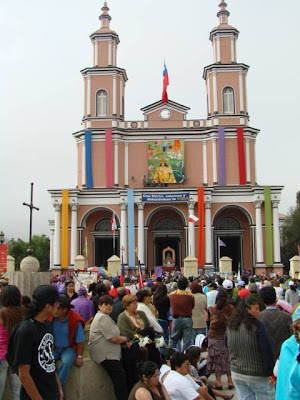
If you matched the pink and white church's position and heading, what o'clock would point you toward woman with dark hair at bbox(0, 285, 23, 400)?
The woman with dark hair is roughly at 12 o'clock from the pink and white church.

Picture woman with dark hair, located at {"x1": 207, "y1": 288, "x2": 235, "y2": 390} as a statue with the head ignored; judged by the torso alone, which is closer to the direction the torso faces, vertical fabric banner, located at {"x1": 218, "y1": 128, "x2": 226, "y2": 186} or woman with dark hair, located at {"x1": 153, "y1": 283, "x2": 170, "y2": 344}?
the vertical fabric banner

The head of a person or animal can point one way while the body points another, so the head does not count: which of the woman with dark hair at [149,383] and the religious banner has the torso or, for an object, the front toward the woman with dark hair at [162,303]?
the religious banner

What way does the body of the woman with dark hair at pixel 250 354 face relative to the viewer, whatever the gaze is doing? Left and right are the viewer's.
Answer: facing away from the viewer and to the right of the viewer

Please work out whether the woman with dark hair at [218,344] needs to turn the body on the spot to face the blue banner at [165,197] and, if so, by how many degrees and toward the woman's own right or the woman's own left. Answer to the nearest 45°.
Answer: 0° — they already face it

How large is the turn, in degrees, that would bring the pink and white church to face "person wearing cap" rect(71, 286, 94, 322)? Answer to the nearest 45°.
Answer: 0° — it already faces them

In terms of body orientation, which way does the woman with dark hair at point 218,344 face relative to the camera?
away from the camera

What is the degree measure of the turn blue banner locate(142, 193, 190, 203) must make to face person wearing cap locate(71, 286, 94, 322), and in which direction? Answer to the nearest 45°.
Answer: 0° — it already faces them

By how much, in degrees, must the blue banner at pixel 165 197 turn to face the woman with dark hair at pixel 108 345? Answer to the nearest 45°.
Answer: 0° — it already faces them

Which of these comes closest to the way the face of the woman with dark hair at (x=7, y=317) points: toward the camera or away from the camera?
away from the camera

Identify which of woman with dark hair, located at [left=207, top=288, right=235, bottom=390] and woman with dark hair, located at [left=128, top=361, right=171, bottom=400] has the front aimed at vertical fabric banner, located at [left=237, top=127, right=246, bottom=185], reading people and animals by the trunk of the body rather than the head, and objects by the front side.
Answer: woman with dark hair, located at [left=207, top=288, right=235, bottom=390]
